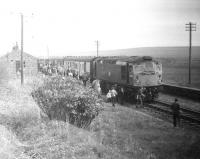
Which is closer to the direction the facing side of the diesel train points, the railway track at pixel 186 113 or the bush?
the railway track

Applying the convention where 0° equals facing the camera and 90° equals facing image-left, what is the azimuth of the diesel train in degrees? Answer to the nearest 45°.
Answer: approximately 315°

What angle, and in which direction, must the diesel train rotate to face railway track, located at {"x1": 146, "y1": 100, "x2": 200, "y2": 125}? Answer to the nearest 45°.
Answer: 0° — it already faces it
